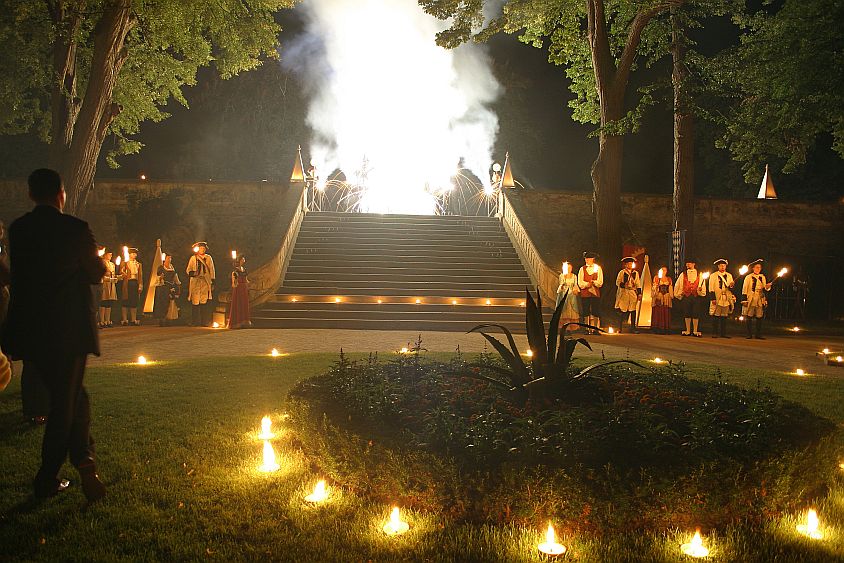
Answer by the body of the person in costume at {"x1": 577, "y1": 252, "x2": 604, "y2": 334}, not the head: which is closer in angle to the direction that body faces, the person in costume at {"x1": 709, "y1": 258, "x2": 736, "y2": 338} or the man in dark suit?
the man in dark suit

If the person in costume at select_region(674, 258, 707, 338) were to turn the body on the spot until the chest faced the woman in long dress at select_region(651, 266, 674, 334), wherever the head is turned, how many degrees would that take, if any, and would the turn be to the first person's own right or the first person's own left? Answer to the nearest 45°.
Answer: approximately 90° to the first person's own right

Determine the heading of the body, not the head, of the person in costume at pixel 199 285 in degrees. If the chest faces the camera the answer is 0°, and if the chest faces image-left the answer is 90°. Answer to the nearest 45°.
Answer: approximately 0°

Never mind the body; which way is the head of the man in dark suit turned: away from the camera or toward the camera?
away from the camera

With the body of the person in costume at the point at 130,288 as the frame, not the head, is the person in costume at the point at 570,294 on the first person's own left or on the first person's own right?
on the first person's own left

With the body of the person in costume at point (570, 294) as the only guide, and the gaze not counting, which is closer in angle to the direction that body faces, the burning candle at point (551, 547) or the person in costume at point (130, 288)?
the burning candle

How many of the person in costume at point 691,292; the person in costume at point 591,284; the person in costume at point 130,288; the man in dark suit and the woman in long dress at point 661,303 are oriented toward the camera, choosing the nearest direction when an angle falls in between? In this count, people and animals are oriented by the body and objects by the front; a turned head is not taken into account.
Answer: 4

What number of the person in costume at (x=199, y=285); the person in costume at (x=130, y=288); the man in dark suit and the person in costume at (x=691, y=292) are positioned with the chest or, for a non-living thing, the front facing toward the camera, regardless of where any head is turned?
3
